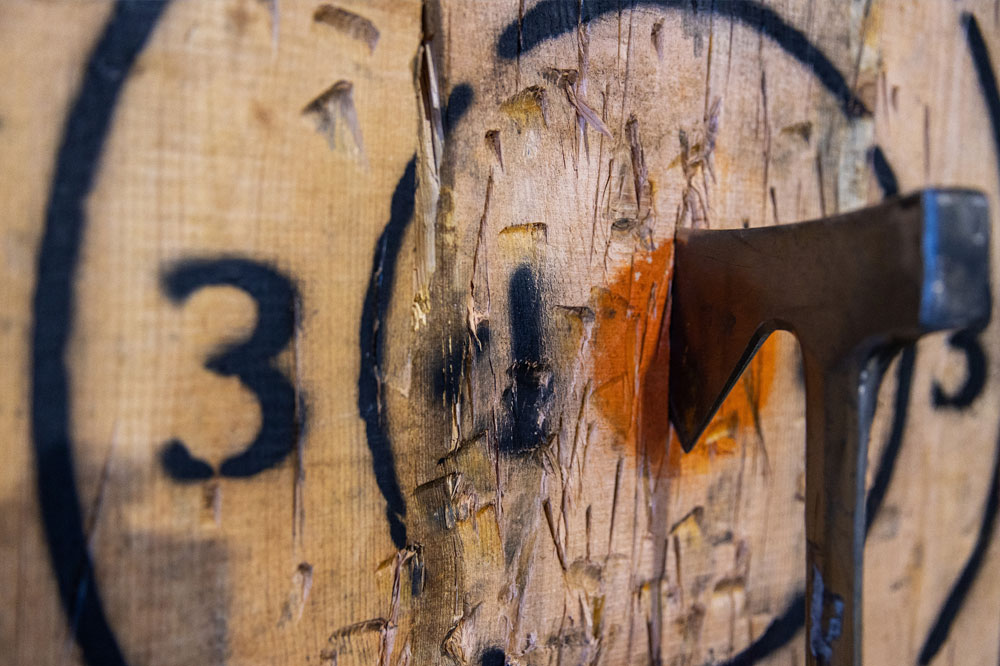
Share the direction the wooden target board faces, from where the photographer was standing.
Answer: facing the viewer and to the right of the viewer
